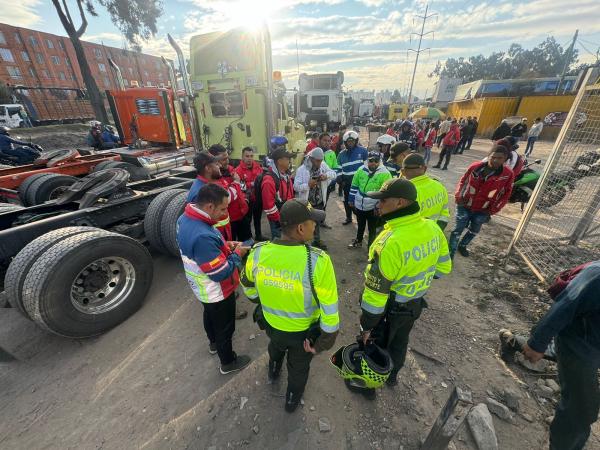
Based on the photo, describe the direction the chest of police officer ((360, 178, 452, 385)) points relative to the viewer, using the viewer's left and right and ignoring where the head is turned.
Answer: facing away from the viewer and to the left of the viewer

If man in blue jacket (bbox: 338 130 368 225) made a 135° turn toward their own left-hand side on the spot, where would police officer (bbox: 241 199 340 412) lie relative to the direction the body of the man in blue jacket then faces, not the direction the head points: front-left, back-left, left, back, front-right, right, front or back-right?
back-right

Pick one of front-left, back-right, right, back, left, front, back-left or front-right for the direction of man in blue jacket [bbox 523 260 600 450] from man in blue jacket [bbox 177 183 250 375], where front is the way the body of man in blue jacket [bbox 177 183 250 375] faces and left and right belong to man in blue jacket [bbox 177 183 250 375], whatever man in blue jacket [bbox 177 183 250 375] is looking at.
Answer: front-right

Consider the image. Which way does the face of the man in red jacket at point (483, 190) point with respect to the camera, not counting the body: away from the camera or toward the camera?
toward the camera

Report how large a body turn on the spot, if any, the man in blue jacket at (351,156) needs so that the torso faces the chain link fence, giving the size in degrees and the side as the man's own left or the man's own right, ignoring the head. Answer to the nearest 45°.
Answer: approximately 90° to the man's own left

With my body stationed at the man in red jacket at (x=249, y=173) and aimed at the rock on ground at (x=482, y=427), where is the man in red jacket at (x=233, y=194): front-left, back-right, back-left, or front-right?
front-right

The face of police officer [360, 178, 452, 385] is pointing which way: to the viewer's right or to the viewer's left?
to the viewer's left

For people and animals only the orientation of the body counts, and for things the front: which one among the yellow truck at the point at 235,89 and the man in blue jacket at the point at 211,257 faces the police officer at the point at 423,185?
the man in blue jacket

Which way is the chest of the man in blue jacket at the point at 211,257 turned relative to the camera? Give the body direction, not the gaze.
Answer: to the viewer's right

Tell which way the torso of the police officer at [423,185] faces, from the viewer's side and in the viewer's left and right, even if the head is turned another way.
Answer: facing away from the viewer and to the left of the viewer

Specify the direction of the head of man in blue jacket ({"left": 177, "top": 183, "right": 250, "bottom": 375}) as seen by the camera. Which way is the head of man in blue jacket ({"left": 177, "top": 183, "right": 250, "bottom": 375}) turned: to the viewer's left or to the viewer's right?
to the viewer's right

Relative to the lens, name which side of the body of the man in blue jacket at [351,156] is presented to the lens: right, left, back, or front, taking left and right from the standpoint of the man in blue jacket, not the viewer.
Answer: front

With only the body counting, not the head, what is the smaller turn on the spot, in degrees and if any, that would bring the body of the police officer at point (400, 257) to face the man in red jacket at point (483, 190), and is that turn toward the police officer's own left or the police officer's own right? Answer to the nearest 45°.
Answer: approximately 45° to the police officer's own right

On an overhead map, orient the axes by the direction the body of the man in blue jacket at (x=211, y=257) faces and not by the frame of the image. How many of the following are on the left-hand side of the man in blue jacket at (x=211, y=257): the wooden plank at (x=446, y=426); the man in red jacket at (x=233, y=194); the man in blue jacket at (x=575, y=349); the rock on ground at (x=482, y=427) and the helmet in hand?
1
